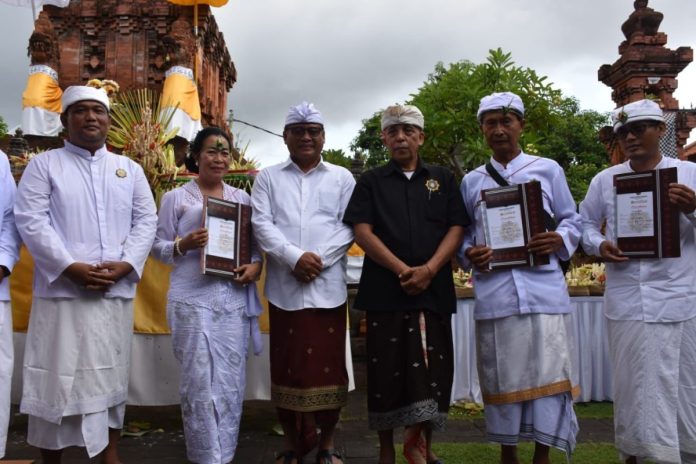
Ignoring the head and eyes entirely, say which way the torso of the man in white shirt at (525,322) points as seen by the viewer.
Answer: toward the camera

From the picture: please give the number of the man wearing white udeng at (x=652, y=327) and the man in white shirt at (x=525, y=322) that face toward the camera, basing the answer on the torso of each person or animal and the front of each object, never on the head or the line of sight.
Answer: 2

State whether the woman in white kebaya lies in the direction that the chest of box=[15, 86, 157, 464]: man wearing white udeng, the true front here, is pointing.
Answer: no

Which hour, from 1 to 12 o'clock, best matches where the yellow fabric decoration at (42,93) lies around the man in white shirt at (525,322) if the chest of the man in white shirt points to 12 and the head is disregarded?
The yellow fabric decoration is roughly at 4 o'clock from the man in white shirt.

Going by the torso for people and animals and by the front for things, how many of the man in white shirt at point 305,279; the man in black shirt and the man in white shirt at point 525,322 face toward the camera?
3

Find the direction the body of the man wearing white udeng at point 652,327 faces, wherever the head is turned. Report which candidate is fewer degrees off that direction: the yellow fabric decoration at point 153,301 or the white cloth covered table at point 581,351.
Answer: the yellow fabric decoration

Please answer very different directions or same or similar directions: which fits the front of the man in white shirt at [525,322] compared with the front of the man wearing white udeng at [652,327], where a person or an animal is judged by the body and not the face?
same or similar directions

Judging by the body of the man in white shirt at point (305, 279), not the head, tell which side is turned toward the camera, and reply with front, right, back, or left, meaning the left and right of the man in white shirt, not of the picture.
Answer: front

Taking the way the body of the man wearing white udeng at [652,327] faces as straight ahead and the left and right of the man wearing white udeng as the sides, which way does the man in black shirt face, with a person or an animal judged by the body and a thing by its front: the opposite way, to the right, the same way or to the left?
the same way

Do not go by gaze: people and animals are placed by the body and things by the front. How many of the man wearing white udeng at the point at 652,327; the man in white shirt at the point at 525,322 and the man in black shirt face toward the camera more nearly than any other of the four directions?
3

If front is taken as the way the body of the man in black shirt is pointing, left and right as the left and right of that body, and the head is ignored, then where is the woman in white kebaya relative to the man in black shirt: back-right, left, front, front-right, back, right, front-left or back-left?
right

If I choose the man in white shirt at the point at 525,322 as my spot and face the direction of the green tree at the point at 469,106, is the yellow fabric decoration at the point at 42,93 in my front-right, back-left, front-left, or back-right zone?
front-left

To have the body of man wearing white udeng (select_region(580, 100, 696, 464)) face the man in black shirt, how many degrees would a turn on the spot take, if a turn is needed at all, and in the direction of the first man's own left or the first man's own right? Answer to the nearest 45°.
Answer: approximately 45° to the first man's own right

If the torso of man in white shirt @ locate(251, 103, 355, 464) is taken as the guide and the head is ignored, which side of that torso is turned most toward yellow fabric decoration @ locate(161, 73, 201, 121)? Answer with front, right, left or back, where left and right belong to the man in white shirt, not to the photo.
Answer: back

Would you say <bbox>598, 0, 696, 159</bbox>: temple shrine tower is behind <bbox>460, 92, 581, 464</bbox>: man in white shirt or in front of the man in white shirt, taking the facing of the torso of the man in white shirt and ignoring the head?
behind

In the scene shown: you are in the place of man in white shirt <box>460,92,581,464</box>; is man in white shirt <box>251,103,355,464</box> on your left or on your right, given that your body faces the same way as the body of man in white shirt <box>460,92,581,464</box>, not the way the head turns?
on your right

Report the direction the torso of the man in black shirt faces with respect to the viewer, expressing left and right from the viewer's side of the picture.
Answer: facing the viewer

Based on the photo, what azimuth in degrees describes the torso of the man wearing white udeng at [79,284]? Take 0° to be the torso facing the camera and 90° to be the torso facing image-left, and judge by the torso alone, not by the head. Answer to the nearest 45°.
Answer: approximately 0°

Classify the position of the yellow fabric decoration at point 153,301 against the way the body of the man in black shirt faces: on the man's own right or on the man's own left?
on the man's own right

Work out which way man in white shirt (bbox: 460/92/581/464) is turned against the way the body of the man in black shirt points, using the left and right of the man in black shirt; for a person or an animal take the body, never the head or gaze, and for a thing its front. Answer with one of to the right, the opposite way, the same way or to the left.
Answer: the same way
